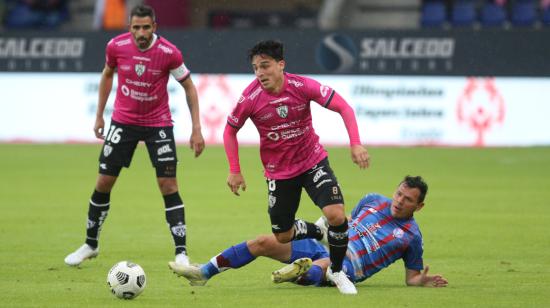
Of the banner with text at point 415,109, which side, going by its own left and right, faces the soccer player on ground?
front

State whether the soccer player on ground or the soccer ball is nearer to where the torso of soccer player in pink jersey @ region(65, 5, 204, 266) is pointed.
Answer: the soccer ball

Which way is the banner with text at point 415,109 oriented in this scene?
toward the camera

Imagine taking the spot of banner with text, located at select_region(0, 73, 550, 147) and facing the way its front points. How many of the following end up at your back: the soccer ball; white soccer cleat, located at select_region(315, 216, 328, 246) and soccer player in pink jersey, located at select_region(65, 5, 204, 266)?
0

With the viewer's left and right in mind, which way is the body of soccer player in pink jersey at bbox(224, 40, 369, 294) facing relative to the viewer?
facing the viewer

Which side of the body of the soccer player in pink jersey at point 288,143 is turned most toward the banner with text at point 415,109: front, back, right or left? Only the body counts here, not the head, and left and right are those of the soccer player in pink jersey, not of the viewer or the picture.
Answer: back

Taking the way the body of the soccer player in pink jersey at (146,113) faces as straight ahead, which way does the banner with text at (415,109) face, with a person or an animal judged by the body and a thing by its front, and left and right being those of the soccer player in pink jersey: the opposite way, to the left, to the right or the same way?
the same way

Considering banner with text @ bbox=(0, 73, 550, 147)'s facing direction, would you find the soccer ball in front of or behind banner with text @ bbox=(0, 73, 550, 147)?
in front

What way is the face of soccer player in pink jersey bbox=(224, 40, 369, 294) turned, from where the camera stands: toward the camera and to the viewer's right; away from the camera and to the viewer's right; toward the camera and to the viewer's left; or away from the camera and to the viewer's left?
toward the camera and to the viewer's left

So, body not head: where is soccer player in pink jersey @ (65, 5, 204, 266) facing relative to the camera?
toward the camera

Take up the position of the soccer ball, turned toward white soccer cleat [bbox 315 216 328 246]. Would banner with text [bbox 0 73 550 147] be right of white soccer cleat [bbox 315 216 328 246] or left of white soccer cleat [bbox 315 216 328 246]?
left

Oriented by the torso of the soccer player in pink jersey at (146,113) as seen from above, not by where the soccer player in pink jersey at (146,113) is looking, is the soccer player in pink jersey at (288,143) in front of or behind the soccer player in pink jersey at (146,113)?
in front

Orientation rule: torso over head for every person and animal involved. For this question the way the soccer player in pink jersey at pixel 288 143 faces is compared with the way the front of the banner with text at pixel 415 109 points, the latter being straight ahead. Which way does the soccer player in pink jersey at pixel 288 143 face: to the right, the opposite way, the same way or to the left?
the same way

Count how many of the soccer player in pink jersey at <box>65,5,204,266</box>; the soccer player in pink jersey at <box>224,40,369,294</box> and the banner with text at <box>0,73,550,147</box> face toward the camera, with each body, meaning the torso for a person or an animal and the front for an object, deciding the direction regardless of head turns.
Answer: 3

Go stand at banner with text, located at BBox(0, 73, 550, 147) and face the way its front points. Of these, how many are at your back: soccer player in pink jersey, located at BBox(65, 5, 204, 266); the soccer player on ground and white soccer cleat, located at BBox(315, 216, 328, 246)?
0

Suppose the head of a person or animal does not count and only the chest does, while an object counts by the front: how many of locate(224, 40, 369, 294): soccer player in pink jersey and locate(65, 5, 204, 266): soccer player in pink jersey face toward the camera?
2

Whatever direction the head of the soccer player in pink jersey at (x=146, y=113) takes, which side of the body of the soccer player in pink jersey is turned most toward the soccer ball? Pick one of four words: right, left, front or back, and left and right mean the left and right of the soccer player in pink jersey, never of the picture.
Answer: front

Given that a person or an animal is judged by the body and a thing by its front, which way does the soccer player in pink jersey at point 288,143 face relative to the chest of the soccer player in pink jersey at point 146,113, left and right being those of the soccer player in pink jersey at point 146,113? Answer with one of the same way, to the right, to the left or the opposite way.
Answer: the same way

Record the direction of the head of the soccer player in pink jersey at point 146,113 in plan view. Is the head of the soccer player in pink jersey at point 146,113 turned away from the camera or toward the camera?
toward the camera
